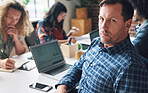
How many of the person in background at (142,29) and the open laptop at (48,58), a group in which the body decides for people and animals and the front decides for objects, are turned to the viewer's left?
1

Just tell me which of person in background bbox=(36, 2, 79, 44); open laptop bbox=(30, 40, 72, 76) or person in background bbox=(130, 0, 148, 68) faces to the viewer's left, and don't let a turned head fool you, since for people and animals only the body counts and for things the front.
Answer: person in background bbox=(130, 0, 148, 68)

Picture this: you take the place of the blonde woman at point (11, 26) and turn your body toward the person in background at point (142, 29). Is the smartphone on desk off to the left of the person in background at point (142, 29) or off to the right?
right

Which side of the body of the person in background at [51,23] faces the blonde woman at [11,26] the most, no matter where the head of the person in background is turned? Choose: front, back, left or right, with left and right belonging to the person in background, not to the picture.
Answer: right

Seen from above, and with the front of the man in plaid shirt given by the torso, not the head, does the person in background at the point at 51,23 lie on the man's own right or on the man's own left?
on the man's own right

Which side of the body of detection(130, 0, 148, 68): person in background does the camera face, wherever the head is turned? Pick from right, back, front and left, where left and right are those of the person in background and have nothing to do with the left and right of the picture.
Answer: left
